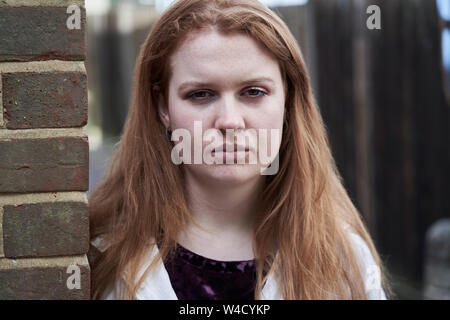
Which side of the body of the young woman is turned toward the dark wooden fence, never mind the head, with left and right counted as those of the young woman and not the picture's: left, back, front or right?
back

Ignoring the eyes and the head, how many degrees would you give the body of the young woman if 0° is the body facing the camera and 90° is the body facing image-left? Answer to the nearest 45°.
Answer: approximately 0°
